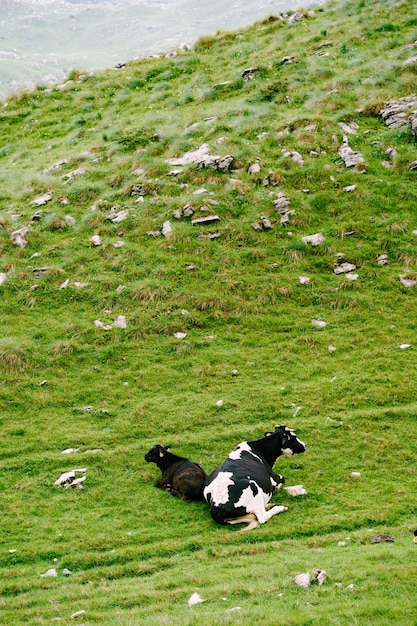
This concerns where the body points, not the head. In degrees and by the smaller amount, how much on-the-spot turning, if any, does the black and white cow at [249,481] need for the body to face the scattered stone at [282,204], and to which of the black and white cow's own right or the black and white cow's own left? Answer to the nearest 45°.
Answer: approximately 45° to the black and white cow's own left

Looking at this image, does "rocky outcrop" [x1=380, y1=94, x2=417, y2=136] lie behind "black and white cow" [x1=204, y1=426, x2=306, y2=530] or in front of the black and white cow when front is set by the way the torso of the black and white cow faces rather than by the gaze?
in front

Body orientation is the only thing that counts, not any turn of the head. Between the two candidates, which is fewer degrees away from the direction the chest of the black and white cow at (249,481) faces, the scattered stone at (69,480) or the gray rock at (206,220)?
the gray rock

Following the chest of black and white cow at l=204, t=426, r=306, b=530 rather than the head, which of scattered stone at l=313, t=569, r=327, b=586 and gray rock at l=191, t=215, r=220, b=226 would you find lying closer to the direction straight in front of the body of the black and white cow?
the gray rock

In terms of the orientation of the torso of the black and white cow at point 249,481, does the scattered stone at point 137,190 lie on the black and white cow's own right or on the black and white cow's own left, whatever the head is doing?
on the black and white cow's own left

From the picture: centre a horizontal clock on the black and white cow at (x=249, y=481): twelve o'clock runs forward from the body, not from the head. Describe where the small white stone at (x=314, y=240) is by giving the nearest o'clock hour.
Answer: The small white stone is roughly at 11 o'clock from the black and white cow.

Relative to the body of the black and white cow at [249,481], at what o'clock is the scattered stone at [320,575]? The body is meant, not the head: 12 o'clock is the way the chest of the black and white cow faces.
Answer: The scattered stone is roughly at 4 o'clock from the black and white cow.

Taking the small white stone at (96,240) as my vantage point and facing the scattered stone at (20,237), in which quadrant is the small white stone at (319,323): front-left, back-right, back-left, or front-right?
back-left

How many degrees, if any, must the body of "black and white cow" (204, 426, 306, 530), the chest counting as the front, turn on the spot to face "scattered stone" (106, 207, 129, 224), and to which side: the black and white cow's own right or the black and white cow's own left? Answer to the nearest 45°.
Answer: approximately 45° to the black and white cow's own left

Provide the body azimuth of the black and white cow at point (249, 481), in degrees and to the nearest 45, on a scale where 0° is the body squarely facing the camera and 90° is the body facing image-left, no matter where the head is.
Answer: approximately 225°

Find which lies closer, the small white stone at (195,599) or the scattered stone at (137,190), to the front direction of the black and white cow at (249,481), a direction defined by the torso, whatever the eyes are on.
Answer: the scattered stone

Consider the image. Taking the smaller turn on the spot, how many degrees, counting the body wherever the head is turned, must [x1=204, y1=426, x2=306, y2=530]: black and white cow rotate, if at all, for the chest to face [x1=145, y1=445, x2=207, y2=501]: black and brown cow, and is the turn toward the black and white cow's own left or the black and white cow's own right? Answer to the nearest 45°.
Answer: approximately 90° to the black and white cow's own left
